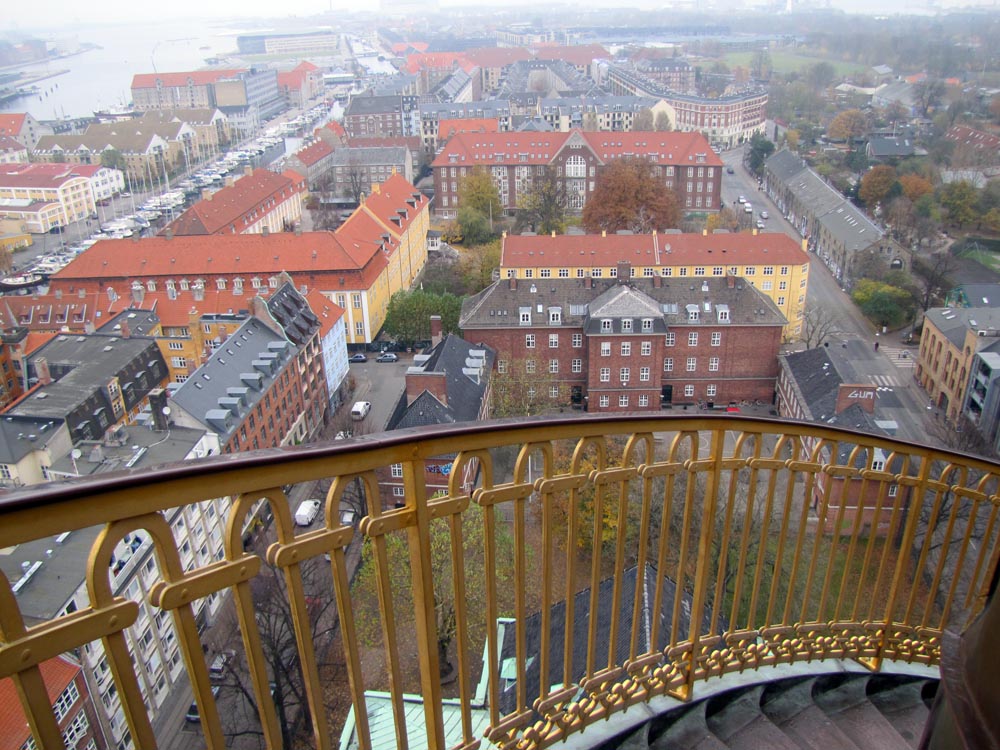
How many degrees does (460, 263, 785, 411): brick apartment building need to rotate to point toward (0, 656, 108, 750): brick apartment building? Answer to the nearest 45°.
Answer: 0° — it already faces it

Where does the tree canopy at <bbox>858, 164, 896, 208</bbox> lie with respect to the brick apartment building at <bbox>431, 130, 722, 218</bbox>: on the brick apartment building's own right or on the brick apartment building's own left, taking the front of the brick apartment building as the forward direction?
on the brick apartment building's own left

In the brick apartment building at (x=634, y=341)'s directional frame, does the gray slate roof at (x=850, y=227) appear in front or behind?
behind

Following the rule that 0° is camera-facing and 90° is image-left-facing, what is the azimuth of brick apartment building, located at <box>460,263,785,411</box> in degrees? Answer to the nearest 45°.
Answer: approximately 0°

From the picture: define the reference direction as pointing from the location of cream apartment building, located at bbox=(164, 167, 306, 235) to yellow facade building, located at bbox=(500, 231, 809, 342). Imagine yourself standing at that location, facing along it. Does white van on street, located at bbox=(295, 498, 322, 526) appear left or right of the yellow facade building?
right

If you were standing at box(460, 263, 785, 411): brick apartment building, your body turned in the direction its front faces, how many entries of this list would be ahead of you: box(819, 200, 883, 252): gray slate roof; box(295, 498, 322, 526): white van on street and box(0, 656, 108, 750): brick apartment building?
2

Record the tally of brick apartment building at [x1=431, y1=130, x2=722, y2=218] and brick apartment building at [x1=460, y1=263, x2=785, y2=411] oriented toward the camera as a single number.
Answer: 2

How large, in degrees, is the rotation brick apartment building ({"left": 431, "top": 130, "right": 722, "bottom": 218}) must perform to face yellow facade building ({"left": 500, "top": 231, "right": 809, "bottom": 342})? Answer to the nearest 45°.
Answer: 0° — it already faces it

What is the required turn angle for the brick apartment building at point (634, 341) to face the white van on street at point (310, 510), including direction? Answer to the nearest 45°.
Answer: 0° — it already faces it

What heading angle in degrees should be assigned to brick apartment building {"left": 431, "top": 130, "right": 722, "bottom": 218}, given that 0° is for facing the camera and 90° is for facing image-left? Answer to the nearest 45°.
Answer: approximately 0°

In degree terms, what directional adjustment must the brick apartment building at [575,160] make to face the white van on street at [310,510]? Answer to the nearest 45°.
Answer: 0° — it already faces it

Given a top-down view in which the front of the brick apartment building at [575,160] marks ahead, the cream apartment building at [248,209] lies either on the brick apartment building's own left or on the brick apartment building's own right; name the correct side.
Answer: on the brick apartment building's own right
